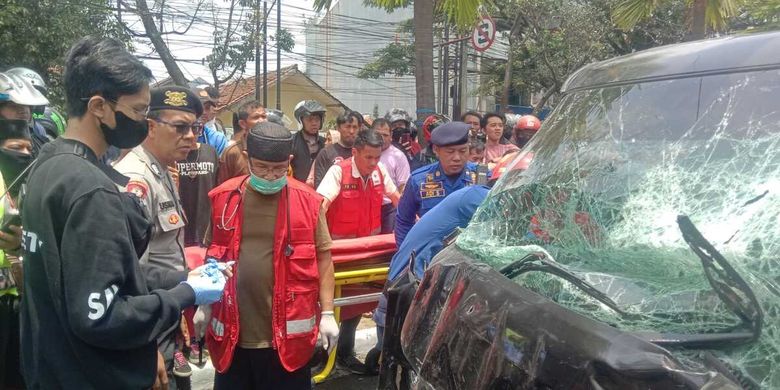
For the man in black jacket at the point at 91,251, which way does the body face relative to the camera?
to the viewer's right

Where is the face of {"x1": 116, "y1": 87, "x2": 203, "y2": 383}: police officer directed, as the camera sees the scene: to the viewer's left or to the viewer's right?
to the viewer's right

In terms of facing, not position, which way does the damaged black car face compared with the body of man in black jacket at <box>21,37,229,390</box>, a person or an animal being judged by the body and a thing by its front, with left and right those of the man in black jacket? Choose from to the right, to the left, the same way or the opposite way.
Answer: the opposite way

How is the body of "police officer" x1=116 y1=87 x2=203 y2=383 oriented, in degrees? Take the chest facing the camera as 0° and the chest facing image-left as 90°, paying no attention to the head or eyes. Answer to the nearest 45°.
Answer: approximately 315°

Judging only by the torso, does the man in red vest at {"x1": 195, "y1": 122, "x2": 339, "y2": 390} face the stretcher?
no

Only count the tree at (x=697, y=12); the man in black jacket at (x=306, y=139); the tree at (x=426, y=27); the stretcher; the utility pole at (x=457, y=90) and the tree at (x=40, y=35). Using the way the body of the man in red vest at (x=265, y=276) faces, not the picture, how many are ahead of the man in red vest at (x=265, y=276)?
0

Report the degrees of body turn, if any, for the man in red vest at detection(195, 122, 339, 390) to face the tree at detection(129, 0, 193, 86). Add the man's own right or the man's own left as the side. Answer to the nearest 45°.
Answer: approximately 180°

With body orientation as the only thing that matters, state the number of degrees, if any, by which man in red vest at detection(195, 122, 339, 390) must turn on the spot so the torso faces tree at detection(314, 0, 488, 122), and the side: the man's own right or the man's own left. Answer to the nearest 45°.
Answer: approximately 180°

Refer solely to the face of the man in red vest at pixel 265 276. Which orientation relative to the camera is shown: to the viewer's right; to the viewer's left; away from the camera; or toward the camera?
toward the camera

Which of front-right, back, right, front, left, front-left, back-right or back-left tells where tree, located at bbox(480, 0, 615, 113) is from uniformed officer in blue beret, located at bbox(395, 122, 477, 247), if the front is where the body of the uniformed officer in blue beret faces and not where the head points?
back-left

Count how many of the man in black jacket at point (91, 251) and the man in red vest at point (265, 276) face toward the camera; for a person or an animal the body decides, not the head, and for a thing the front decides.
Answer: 1

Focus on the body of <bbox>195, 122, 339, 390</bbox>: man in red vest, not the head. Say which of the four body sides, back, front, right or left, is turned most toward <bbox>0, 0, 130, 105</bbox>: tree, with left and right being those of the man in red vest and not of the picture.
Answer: back

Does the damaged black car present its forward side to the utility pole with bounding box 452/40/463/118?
no

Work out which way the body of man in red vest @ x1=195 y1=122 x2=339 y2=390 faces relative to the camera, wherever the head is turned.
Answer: toward the camera

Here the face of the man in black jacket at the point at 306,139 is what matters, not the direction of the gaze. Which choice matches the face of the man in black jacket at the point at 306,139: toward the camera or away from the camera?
toward the camera

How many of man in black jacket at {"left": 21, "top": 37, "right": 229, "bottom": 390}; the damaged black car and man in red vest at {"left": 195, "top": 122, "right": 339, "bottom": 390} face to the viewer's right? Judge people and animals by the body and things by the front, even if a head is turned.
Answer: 1

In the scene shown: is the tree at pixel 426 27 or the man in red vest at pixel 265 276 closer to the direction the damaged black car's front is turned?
the man in red vest

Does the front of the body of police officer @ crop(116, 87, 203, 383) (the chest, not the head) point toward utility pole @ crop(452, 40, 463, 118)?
no

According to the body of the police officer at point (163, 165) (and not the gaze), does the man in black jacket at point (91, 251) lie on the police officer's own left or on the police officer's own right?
on the police officer's own right
